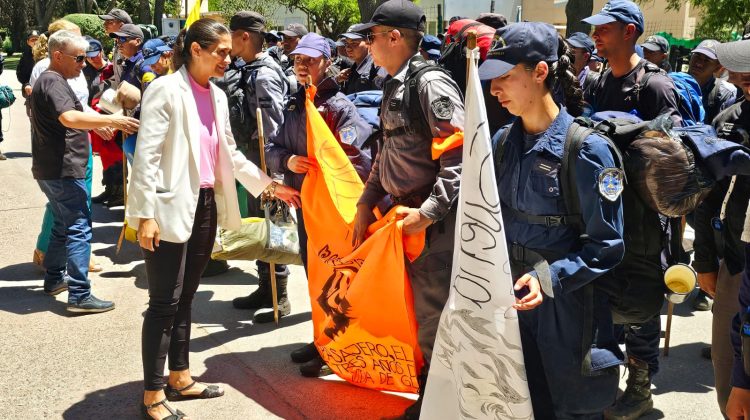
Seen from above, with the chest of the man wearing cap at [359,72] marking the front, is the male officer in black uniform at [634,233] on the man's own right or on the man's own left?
on the man's own left

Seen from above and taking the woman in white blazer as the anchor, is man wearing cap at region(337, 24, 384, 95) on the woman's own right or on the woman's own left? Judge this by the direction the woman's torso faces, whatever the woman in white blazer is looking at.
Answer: on the woman's own left

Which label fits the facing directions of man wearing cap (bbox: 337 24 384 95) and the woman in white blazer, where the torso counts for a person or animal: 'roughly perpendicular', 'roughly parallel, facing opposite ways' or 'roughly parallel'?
roughly perpendicular

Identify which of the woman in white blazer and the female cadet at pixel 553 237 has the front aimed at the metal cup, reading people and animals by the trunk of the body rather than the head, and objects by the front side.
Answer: the woman in white blazer

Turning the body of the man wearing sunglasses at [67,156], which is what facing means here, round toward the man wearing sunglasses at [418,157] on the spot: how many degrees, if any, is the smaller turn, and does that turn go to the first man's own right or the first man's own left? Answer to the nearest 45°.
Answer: approximately 45° to the first man's own right

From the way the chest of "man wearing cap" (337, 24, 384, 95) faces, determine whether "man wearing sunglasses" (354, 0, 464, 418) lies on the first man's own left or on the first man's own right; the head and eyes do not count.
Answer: on the first man's own left

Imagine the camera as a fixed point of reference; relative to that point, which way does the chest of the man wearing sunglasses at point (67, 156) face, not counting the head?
to the viewer's right

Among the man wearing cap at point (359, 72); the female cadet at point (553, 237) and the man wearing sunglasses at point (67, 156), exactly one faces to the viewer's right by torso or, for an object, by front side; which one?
the man wearing sunglasses at point (67, 156)

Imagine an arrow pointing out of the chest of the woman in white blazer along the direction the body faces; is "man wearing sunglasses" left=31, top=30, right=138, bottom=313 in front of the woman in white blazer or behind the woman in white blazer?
behind

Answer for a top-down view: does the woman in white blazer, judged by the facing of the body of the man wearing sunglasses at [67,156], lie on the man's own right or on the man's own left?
on the man's own right

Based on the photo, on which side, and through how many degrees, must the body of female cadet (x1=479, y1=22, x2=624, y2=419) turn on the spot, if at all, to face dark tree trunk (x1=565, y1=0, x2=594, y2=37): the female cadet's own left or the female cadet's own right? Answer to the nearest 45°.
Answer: approximately 135° to the female cadet's own right

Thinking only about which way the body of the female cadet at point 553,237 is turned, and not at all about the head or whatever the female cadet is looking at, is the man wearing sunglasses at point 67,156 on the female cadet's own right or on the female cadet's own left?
on the female cadet's own right

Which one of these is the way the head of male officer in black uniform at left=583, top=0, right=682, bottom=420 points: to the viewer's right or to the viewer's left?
to the viewer's left

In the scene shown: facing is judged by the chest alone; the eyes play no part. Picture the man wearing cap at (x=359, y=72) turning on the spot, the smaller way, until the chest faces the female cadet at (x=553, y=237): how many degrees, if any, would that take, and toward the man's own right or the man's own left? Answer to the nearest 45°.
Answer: approximately 45° to the man's own left
